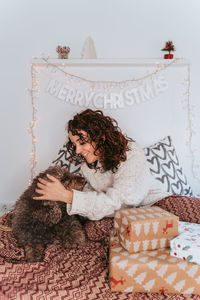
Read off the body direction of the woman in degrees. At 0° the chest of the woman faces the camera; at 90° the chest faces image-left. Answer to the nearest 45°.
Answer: approximately 45°

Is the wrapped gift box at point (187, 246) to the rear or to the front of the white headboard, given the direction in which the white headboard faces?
to the front

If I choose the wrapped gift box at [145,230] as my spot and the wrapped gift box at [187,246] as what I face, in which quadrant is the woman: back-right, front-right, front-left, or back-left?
back-left

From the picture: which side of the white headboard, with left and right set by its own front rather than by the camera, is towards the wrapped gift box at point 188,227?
front

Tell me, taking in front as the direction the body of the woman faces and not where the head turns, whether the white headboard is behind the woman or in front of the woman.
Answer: behind

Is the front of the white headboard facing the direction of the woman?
yes

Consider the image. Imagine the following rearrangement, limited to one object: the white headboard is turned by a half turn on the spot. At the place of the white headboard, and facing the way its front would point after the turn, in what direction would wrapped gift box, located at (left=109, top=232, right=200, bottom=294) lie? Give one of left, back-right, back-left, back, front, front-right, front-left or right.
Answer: back

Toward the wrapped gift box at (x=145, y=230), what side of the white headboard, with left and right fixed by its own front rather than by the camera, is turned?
front

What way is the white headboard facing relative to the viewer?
toward the camera

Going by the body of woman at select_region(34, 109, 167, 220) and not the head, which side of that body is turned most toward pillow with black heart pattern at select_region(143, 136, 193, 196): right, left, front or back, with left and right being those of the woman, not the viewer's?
back

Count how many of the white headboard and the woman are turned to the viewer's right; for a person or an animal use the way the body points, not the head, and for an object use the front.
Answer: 0
